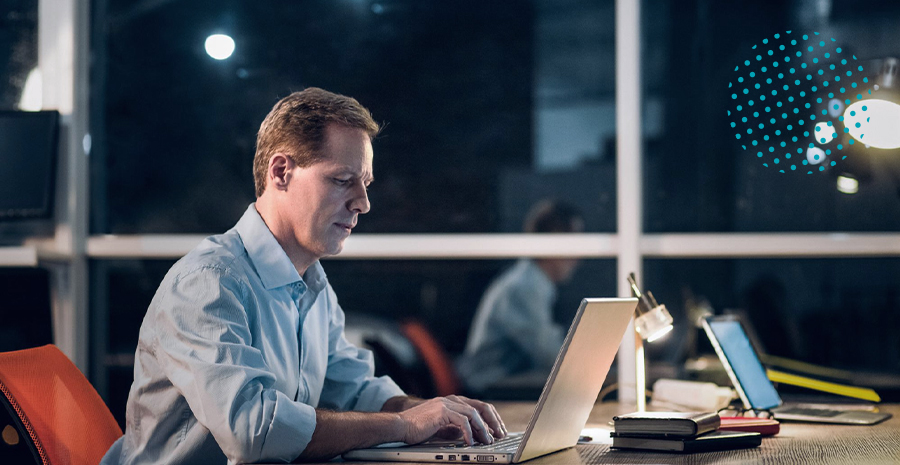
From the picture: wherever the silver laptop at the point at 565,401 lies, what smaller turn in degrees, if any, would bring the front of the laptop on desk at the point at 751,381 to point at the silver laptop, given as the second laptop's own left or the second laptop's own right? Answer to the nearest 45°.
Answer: approximately 90° to the second laptop's own right

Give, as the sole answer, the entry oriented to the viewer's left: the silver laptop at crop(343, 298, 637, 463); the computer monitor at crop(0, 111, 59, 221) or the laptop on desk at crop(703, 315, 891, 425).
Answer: the silver laptop

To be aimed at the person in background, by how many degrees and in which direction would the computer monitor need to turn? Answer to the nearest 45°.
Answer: approximately 90° to its left

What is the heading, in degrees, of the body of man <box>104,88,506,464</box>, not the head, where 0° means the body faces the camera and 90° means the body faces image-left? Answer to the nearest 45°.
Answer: approximately 315°

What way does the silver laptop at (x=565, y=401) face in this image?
to the viewer's left

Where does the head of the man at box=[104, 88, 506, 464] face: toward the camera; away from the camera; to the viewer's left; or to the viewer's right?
to the viewer's right
